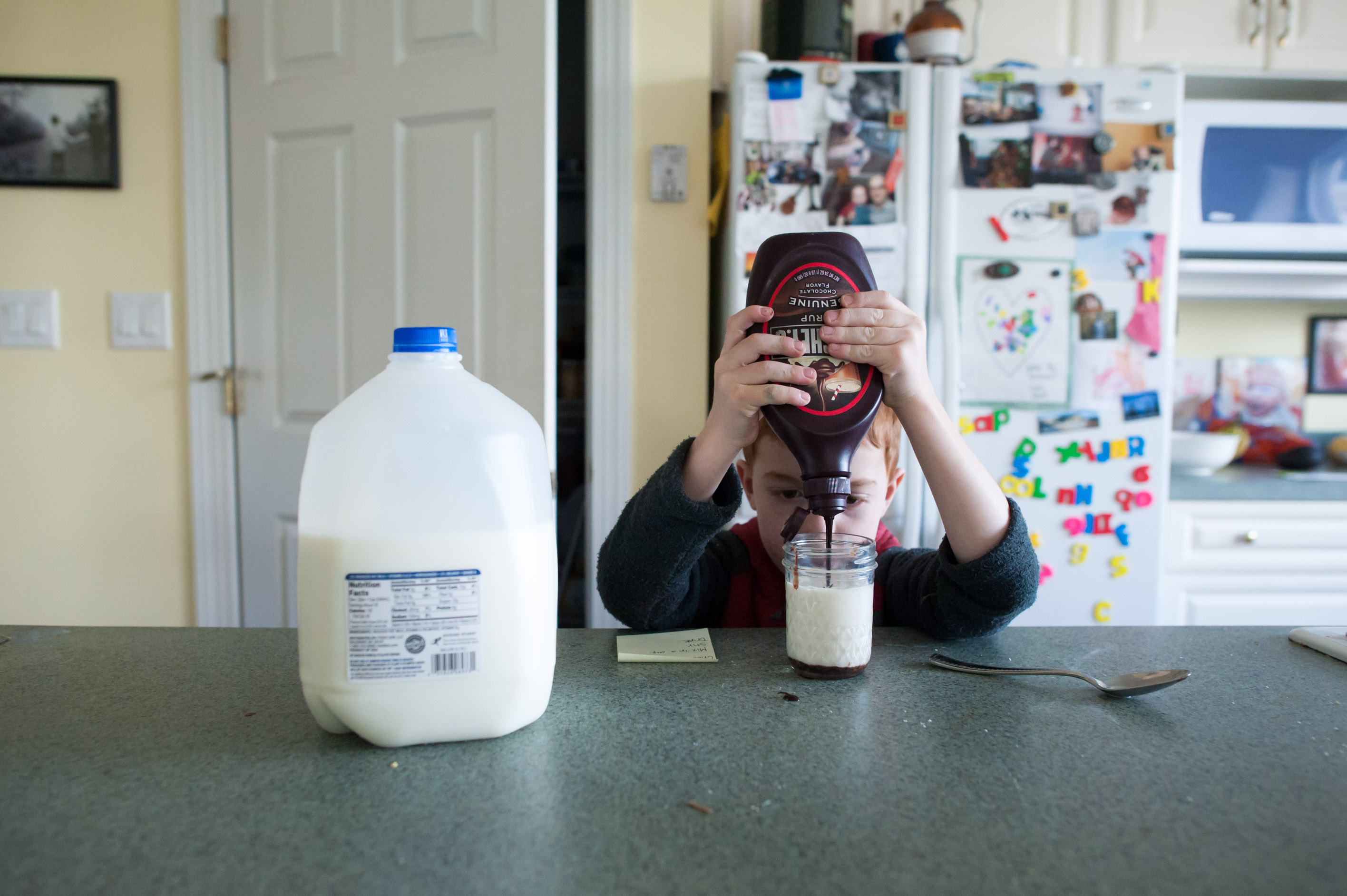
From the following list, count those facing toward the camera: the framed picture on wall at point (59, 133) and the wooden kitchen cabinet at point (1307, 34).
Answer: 2

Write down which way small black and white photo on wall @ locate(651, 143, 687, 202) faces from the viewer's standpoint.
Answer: facing the viewer

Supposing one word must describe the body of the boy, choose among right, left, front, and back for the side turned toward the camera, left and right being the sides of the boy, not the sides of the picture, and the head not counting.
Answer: front

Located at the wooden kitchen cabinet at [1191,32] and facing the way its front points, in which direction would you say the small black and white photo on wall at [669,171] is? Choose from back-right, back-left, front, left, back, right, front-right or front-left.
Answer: front-right

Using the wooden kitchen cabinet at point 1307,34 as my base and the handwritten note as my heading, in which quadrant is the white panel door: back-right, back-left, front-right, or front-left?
front-right

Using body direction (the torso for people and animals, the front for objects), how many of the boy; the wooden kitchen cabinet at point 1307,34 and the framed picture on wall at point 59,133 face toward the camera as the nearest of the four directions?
3

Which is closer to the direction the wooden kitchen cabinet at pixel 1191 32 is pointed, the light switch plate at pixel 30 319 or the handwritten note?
the handwritten note

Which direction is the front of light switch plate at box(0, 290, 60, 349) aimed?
toward the camera

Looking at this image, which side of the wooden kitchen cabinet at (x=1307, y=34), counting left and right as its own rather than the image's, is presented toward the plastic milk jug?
front

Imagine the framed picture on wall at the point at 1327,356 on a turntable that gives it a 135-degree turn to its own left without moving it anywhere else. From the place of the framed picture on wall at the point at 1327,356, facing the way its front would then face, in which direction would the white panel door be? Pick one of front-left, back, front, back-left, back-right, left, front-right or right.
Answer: back

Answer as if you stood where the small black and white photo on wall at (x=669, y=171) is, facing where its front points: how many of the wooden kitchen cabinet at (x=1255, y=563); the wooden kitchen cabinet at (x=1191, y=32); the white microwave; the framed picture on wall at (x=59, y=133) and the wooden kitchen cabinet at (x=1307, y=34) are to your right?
1
